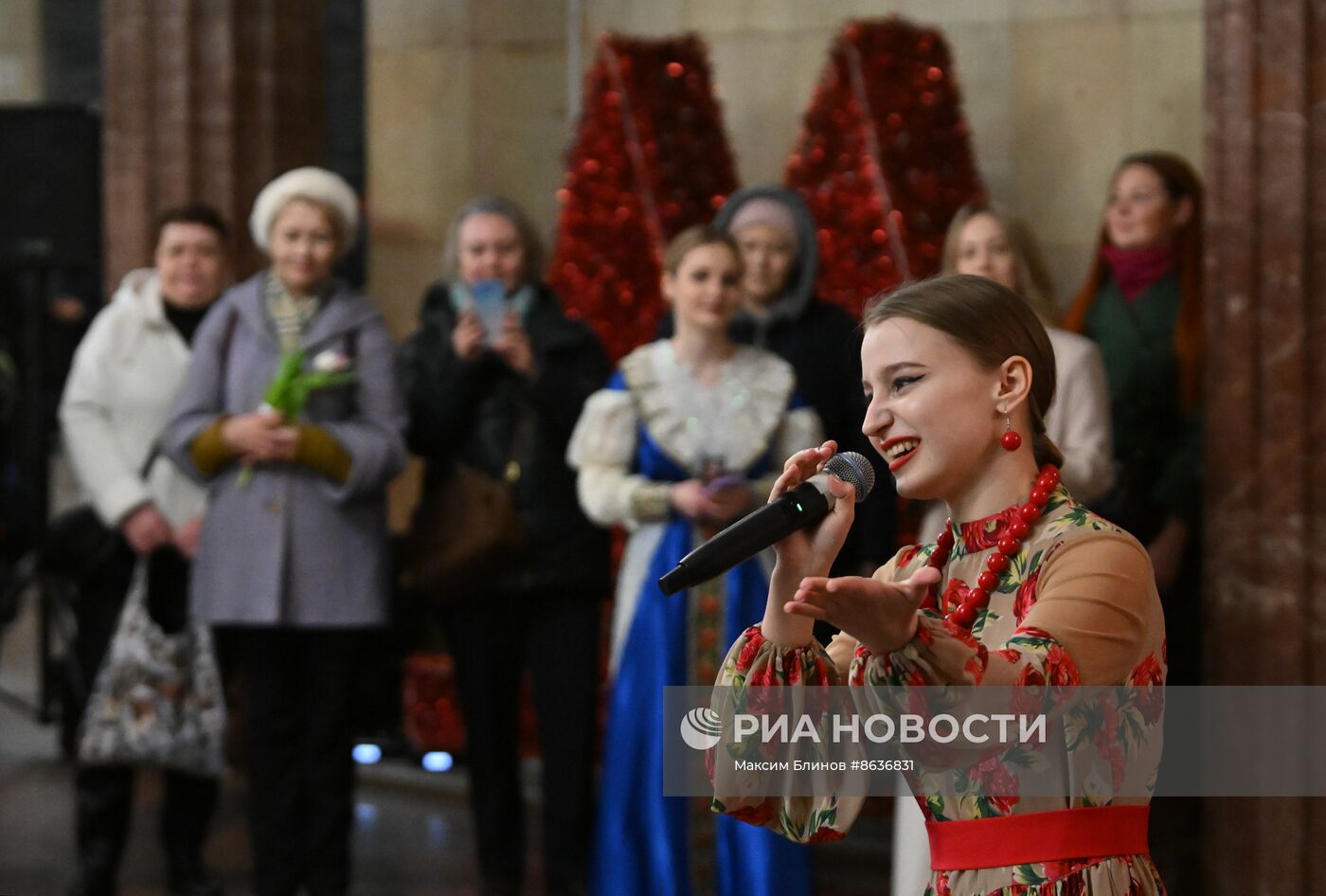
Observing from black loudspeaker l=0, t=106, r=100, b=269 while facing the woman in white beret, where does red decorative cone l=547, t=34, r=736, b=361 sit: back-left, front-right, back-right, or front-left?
front-left

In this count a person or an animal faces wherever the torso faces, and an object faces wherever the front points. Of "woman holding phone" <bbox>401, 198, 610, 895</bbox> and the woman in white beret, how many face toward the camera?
2

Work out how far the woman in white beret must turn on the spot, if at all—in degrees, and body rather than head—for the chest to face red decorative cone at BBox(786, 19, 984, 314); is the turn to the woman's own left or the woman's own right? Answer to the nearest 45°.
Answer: approximately 135° to the woman's own left

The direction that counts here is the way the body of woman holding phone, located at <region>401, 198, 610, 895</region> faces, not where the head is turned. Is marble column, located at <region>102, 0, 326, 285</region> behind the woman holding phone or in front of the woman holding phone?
behind

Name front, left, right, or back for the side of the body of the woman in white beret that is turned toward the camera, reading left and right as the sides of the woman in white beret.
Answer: front

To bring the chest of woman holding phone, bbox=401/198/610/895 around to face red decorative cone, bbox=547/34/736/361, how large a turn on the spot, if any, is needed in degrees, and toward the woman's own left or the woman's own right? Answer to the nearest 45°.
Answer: approximately 180°

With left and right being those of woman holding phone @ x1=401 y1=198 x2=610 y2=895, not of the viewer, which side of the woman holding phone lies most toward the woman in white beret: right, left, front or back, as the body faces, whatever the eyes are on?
right

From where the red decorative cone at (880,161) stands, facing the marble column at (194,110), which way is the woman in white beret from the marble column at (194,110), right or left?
left

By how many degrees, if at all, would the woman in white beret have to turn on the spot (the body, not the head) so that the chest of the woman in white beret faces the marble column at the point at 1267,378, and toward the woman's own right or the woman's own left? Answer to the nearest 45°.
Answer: approximately 90° to the woman's own left

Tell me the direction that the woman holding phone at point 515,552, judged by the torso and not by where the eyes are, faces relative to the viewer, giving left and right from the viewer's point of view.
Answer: facing the viewer

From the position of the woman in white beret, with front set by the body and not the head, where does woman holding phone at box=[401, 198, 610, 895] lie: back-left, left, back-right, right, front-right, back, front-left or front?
left

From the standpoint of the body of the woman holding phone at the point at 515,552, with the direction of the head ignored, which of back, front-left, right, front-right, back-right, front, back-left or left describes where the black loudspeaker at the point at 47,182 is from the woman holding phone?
back-right

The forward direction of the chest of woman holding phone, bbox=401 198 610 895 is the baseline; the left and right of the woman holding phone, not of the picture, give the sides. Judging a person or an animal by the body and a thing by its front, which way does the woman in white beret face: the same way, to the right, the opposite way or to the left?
the same way

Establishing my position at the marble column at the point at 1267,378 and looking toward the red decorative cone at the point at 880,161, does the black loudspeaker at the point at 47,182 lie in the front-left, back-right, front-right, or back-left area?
front-left

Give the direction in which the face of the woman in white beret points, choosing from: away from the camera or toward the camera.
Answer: toward the camera
